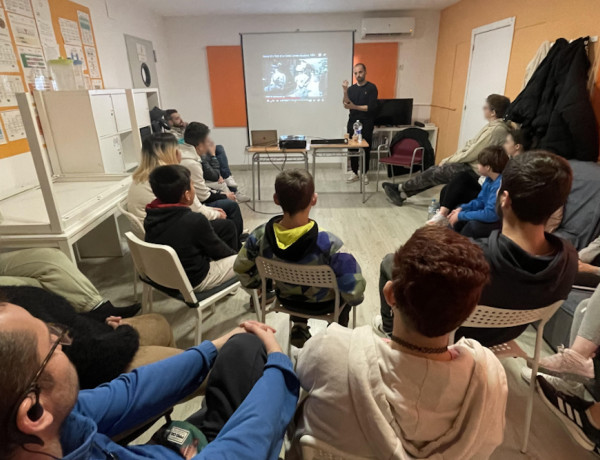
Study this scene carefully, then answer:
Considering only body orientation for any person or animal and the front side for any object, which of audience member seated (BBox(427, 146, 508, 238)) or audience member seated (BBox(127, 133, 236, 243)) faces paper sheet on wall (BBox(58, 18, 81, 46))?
audience member seated (BBox(427, 146, 508, 238))

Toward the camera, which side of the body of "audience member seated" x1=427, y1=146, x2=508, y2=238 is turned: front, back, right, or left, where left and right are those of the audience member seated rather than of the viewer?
left

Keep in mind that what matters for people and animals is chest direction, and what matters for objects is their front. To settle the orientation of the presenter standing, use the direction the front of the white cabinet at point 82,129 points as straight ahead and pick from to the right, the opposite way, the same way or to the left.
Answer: to the right

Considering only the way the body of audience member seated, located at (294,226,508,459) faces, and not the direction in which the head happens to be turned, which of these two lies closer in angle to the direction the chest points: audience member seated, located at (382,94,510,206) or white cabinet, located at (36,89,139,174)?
the audience member seated

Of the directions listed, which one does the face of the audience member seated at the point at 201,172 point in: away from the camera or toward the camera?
away from the camera

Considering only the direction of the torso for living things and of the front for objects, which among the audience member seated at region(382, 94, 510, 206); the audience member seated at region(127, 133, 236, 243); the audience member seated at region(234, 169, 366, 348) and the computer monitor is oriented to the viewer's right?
the audience member seated at region(127, 133, 236, 243)

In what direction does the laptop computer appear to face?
away from the camera

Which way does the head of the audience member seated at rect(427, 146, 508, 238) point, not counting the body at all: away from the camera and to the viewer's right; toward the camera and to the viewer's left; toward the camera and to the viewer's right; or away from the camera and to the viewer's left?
away from the camera and to the viewer's left

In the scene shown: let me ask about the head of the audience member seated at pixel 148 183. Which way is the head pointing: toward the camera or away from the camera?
away from the camera

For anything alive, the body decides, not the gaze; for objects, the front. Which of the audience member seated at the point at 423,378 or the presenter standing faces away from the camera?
the audience member seated

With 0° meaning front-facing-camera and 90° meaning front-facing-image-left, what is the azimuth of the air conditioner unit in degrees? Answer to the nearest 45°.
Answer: approximately 0°

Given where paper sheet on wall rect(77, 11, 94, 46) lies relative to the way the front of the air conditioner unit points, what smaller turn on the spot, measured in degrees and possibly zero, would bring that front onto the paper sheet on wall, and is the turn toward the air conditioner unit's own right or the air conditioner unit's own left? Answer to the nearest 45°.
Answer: approximately 45° to the air conditioner unit's own right

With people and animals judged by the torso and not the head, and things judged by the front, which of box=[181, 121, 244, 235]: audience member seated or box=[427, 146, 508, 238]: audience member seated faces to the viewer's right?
box=[181, 121, 244, 235]: audience member seated

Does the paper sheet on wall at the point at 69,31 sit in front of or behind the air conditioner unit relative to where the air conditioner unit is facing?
in front

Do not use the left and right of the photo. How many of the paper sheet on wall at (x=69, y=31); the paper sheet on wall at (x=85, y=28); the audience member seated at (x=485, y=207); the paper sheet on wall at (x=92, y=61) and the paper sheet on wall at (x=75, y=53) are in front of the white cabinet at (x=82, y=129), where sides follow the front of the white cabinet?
1

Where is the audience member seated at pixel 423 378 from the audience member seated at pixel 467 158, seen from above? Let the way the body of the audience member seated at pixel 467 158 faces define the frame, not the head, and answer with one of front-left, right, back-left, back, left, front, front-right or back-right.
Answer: left

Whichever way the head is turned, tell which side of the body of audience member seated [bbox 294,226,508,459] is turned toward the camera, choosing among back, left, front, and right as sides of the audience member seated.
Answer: back

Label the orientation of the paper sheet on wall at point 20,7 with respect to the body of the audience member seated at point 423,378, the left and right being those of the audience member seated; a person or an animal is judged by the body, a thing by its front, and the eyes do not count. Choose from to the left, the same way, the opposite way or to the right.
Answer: to the right

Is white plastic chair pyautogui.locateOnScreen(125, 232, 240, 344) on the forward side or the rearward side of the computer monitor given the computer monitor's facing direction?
on the forward side

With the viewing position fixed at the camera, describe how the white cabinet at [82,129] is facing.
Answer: facing the viewer and to the right of the viewer

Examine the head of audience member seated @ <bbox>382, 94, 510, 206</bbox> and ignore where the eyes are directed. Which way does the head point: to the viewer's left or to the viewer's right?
to the viewer's left

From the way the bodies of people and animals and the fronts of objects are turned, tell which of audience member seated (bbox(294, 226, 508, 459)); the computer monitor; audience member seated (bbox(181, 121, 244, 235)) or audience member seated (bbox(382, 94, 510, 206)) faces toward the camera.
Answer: the computer monitor

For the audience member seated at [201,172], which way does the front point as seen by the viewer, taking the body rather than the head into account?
to the viewer's right

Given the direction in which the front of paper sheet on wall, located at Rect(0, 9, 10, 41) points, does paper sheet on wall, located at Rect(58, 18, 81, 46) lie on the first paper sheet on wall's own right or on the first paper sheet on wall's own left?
on the first paper sheet on wall's own left
